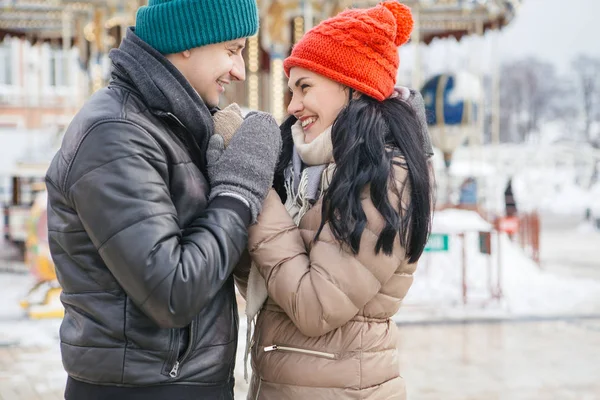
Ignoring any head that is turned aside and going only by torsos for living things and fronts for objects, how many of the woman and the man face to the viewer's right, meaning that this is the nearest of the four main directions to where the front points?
1

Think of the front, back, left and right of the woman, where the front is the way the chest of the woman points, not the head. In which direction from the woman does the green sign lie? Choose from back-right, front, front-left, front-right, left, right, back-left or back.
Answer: right

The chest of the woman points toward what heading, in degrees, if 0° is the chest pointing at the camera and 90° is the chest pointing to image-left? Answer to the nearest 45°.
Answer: approximately 90°

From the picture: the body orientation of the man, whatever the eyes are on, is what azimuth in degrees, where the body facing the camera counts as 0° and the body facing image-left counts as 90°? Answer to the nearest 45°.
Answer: approximately 270°

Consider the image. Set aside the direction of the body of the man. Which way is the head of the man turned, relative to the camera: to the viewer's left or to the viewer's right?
to the viewer's right

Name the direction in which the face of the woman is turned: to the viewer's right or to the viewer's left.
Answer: to the viewer's left

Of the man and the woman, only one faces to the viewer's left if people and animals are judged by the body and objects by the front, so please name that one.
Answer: the woman

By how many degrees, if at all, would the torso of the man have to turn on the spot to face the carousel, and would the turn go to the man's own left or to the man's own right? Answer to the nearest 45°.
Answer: approximately 90° to the man's own left

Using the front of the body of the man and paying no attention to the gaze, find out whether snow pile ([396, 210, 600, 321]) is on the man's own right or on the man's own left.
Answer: on the man's own left

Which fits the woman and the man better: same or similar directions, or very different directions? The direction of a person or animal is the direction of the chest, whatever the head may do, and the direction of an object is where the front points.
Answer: very different directions
